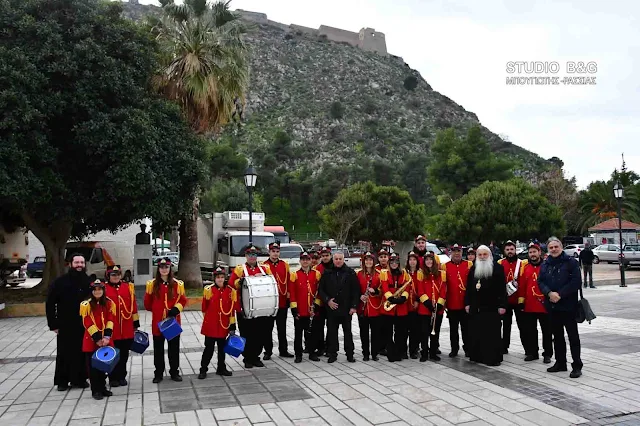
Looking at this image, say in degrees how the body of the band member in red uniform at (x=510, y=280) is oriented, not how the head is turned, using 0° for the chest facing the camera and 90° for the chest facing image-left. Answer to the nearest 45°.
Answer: approximately 0°

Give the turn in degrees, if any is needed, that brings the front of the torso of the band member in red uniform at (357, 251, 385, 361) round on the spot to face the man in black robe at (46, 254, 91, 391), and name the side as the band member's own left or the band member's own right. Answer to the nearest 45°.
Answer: approximately 45° to the band member's own right

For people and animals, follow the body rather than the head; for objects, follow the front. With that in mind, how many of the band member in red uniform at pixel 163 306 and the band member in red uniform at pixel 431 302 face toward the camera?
2

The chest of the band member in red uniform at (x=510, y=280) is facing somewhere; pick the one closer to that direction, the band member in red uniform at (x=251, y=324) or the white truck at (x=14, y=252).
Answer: the band member in red uniform

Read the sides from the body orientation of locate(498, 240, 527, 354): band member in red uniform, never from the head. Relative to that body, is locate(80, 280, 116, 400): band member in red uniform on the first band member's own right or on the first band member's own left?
on the first band member's own right
